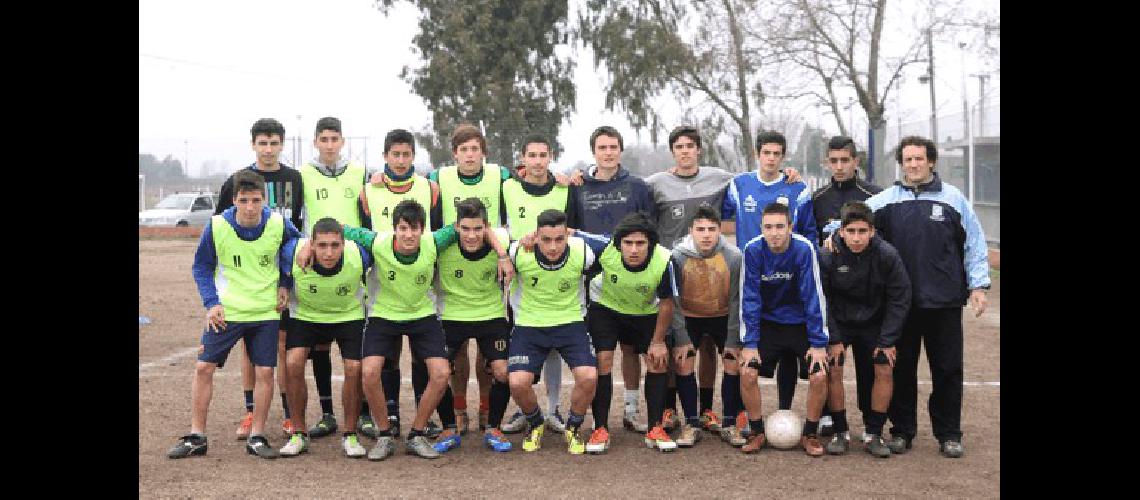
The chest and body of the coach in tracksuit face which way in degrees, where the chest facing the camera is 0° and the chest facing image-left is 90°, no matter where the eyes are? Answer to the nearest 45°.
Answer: approximately 0°

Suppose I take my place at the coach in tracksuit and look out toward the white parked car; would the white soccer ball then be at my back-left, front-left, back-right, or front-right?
front-left

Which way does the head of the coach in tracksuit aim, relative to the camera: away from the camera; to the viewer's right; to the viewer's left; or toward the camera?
toward the camera

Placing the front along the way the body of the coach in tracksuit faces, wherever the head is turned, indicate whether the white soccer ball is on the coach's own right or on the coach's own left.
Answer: on the coach's own right

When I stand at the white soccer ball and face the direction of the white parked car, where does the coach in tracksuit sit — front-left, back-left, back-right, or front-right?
back-right

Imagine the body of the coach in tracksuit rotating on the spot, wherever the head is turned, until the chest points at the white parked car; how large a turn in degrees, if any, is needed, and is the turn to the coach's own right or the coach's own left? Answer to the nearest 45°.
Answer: approximately 135° to the coach's own right

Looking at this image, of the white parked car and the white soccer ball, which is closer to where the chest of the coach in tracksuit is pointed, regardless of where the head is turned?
the white soccer ball
